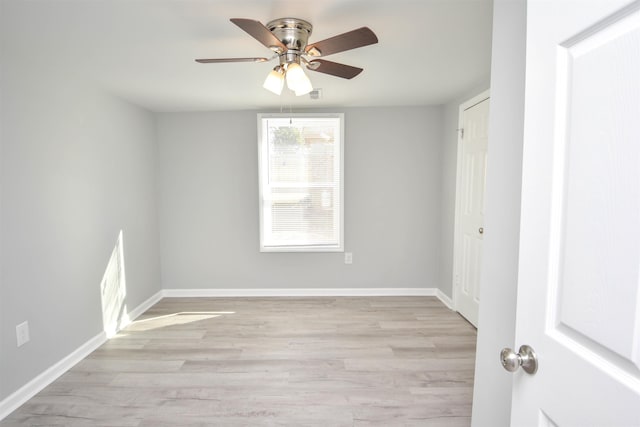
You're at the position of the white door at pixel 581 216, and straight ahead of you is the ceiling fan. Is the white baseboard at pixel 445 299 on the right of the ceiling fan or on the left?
right

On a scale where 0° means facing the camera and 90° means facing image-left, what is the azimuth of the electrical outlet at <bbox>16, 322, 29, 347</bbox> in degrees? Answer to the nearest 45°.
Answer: approximately 315°

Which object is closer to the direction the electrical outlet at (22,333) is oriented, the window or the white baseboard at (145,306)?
the window

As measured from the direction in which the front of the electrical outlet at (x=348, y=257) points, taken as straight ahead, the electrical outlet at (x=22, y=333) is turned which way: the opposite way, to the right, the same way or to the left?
to the left

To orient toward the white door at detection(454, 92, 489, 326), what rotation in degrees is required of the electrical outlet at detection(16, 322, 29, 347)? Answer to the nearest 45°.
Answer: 0° — it already faces it

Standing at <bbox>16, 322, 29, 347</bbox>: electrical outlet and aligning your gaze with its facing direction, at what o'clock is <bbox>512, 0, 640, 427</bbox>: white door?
The white door is roughly at 1 o'clock from the electrical outlet.

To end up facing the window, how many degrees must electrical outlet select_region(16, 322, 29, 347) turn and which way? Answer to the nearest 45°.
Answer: approximately 45° to its left

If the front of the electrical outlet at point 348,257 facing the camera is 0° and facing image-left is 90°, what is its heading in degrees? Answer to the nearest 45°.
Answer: approximately 0°

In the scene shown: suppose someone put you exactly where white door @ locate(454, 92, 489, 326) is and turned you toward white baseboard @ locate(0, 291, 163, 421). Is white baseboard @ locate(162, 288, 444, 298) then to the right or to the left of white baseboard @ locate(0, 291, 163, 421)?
right

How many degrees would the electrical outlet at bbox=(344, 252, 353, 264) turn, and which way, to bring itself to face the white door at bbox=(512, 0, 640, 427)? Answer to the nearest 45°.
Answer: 0° — it already faces it
